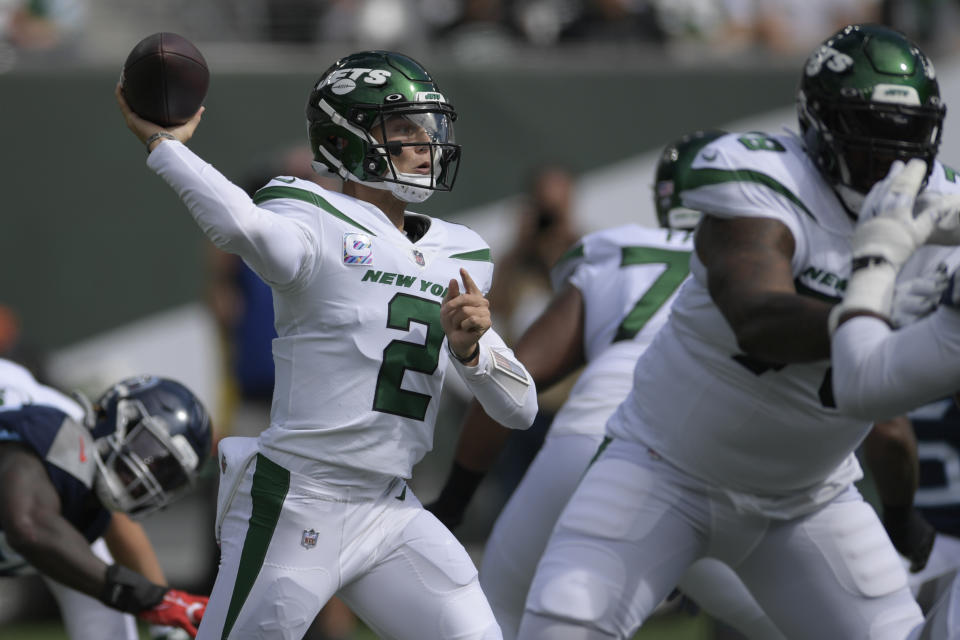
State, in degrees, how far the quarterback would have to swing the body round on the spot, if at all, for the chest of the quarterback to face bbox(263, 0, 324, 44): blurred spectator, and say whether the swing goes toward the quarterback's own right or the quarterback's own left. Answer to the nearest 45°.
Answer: approximately 135° to the quarterback's own left

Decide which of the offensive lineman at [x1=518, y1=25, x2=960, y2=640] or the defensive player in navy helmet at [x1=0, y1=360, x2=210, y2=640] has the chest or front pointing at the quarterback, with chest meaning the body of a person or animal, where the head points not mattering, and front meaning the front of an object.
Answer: the defensive player in navy helmet

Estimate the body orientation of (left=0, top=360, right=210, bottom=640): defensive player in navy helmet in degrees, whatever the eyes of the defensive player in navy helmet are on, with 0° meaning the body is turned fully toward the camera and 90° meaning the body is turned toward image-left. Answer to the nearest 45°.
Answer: approximately 315°

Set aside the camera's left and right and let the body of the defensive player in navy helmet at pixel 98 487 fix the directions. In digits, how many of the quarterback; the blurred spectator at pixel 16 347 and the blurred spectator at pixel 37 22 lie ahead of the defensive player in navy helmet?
1

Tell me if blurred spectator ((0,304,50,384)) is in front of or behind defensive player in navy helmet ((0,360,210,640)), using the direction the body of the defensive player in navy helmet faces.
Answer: behind

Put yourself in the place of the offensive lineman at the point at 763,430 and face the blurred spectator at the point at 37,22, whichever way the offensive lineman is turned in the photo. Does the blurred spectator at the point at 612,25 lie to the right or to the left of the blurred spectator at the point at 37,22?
right

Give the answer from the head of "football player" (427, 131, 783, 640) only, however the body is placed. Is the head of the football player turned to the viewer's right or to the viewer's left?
to the viewer's right

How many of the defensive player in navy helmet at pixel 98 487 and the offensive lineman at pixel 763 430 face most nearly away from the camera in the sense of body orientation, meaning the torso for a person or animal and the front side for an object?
0

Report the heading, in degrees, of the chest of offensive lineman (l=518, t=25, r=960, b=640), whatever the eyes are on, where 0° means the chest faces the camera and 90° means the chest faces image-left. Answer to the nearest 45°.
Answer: approximately 315°
